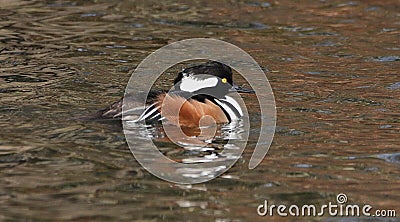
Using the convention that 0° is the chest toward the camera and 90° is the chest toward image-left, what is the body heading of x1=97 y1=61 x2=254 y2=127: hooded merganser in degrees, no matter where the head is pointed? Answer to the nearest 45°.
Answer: approximately 270°
